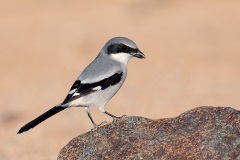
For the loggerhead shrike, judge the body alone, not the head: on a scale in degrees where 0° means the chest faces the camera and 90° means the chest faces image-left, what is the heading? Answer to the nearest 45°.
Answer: approximately 270°
